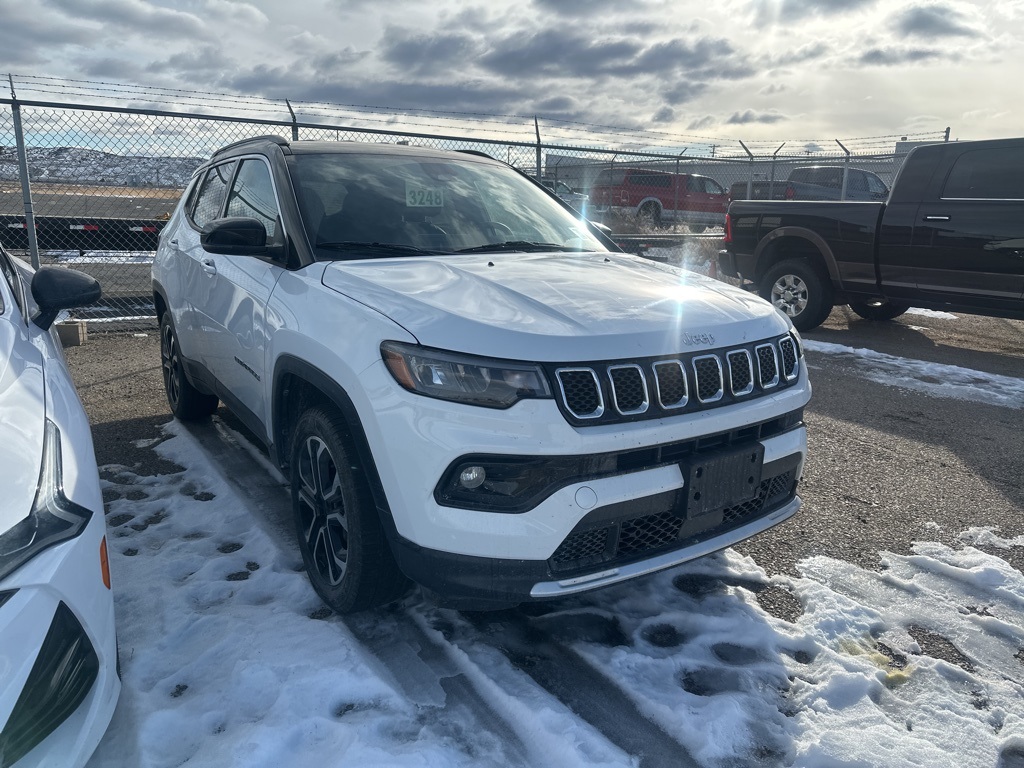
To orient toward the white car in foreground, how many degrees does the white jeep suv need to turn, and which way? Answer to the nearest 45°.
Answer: approximately 90° to its right

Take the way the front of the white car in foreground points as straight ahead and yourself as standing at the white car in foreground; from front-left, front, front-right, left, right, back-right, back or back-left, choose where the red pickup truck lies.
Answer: back-left

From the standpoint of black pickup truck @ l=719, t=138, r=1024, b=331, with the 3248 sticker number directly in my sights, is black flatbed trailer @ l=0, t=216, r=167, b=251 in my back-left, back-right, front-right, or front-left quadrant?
front-right

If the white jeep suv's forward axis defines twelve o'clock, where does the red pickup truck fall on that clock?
The red pickup truck is roughly at 8 o'clock from the white jeep suv.

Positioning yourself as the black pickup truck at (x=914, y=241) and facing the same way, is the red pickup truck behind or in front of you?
behind

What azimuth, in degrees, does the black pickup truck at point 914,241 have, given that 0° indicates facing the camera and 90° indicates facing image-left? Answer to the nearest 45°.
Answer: approximately 315°

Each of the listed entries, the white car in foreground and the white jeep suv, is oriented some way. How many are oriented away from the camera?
0

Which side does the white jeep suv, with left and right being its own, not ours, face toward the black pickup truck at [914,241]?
left

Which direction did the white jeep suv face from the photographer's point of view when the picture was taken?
facing the viewer and to the right of the viewer

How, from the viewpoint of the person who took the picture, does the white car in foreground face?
facing the viewer

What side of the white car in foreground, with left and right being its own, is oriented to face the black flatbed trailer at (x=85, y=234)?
back

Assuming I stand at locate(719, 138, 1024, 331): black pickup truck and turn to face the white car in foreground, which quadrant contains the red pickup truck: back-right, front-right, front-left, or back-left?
back-right
